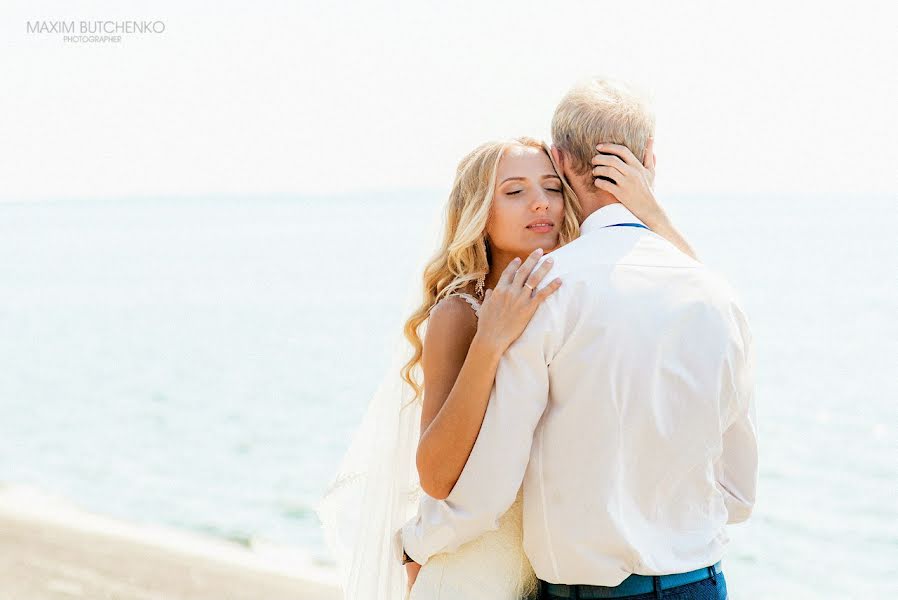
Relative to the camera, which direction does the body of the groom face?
away from the camera

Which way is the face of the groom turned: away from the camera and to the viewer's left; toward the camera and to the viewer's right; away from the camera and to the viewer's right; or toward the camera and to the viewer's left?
away from the camera and to the viewer's left

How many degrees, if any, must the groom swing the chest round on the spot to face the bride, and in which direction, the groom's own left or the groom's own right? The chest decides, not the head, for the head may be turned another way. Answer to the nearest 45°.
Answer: approximately 45° to the groom's own left
